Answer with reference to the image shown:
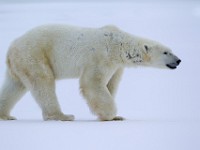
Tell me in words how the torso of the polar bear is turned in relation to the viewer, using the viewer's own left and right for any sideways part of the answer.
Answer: facing to the right of the viewer
